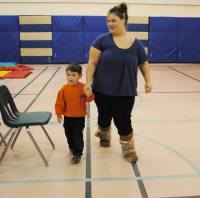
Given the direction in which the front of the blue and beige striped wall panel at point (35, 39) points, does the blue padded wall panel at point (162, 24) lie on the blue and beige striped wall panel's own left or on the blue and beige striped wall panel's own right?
on the blue and beige striped wall panel's own left

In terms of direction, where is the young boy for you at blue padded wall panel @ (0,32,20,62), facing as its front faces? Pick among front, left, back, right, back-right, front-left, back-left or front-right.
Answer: front

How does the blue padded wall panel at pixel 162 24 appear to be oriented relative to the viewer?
toward the camera

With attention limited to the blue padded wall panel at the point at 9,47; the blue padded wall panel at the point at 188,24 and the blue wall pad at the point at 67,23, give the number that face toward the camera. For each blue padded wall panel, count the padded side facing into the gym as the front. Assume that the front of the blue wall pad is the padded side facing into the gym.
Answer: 3

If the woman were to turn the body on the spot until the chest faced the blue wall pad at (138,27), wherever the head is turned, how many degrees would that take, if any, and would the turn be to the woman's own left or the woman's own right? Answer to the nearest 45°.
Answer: approximately 180°

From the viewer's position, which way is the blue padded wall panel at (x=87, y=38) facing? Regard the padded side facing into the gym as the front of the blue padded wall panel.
facing the viewer

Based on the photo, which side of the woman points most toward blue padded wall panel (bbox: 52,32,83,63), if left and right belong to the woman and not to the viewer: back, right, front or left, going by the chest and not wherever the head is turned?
back

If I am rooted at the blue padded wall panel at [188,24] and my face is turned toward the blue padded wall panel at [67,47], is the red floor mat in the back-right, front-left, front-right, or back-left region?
front-left

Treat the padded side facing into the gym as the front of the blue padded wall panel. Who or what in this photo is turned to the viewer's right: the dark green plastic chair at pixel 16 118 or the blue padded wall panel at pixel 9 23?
the dark green plastic chair

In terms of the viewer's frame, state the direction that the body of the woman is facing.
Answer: toward the camera

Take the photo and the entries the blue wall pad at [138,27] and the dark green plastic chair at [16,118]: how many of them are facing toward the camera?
1

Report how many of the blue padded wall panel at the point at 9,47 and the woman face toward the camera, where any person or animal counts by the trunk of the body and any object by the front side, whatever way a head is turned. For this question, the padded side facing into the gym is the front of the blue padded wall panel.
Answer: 2

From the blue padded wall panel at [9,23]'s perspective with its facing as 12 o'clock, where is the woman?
The woman is roughly at 12 o'clock from the blue padded wall panel.

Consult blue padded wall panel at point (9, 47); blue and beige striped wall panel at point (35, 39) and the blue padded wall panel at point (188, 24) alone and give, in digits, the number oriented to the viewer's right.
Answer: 0
